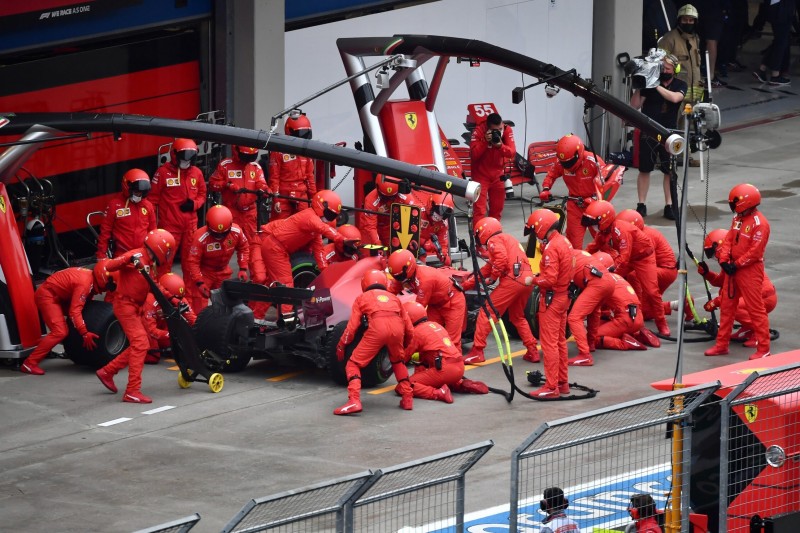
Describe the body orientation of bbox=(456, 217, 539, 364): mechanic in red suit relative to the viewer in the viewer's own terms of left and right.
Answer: facing to the left of the viewer

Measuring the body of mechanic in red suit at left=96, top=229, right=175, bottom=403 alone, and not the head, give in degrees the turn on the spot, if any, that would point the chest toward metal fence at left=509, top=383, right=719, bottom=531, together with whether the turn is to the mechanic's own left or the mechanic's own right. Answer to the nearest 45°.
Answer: approximately 45° to the mechanic's own right

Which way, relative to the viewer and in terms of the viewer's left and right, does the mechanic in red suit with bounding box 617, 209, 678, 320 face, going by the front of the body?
facing to the left of the viewer

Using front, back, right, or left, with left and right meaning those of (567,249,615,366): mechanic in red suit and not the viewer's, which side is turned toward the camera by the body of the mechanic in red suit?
left

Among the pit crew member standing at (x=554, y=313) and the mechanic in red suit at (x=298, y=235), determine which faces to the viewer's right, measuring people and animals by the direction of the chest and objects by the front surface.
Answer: the mechanic in red suit

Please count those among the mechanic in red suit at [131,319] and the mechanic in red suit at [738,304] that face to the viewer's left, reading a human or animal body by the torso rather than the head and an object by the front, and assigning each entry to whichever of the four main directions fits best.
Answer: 1

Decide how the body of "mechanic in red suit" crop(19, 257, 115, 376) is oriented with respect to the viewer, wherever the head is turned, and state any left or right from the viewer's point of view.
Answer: facing to the right of the viewer

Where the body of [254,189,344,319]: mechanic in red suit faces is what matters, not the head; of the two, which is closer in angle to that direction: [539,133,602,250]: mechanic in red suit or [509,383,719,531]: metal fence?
the mechanic in red suit

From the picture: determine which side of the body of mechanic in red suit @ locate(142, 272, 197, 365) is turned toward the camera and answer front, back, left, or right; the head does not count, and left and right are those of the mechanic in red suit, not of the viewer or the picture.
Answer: right

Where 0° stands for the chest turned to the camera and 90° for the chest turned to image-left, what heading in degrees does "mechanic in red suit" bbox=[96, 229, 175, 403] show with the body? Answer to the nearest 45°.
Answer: approximately 270°

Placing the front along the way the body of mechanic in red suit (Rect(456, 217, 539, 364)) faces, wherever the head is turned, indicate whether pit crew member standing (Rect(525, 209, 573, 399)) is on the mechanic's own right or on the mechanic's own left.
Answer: on the mechanic's own left
